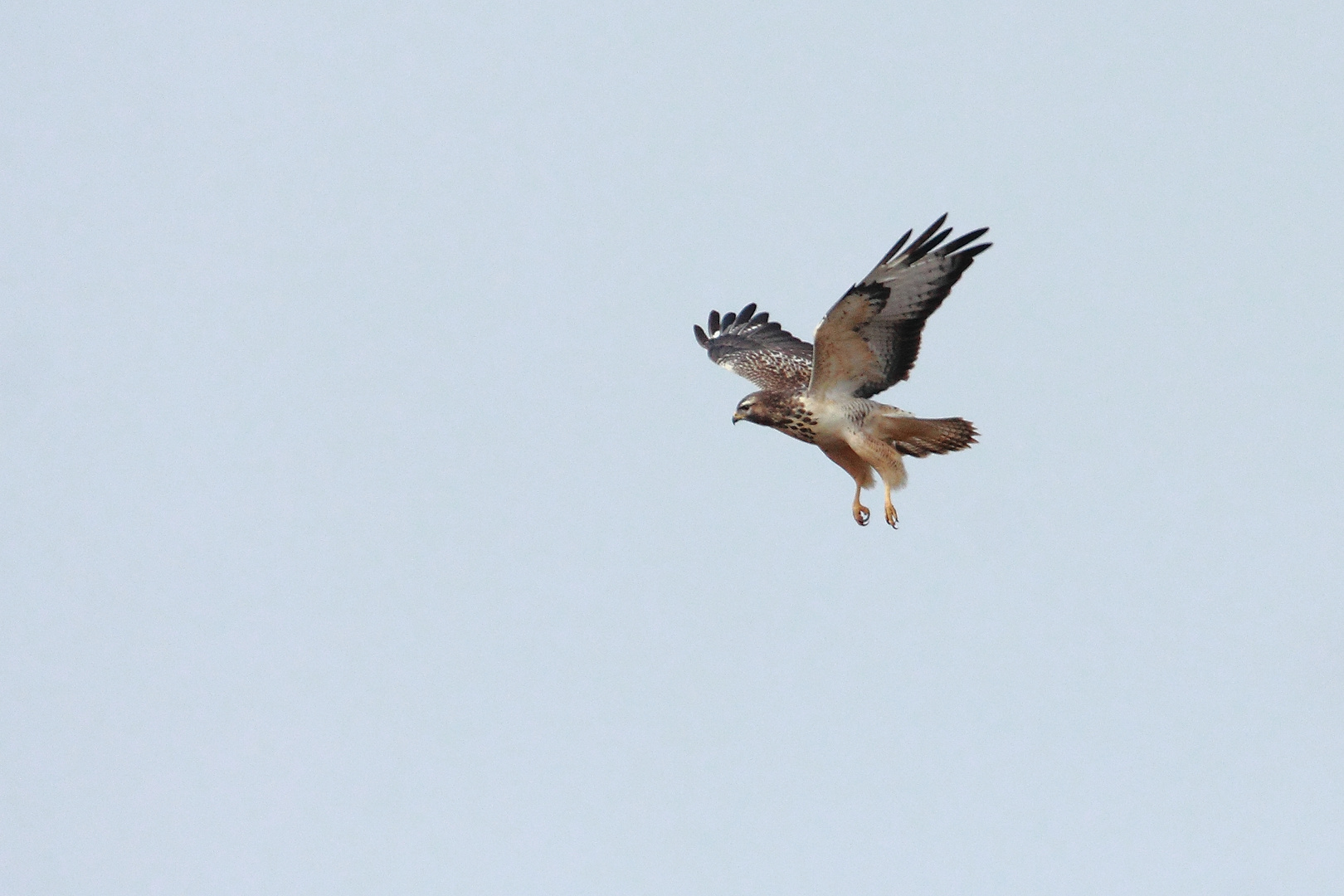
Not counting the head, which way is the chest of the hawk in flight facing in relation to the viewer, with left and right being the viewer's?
facing to the left of the viewer
